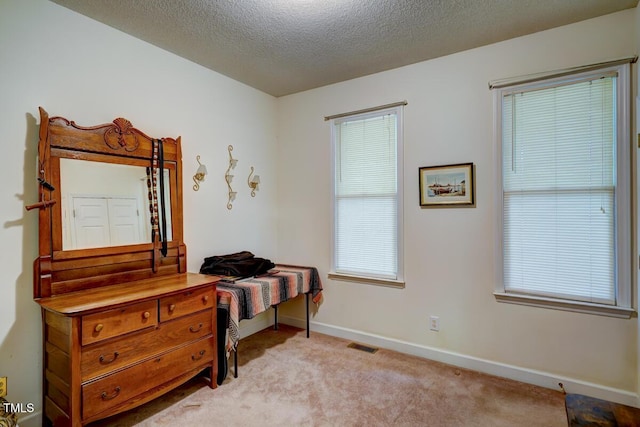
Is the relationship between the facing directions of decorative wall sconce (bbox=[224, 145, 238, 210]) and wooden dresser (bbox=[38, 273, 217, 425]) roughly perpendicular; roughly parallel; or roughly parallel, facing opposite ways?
roughly parallel

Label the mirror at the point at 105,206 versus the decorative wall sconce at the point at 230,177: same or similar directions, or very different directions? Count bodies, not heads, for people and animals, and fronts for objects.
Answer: same or similar directions

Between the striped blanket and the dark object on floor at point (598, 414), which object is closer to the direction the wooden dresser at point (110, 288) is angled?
the dark object on floor

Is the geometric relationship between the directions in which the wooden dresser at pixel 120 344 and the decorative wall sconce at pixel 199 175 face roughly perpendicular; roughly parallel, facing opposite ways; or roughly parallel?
roughly parallel

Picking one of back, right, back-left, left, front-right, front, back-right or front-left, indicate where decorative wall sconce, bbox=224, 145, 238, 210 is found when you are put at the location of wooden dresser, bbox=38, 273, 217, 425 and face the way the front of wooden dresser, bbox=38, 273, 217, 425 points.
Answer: left

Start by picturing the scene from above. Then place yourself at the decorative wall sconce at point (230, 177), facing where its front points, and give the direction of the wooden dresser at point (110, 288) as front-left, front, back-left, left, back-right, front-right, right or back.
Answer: right

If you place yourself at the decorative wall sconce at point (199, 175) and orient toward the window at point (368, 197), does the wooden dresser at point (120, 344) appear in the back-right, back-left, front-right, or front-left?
back-right

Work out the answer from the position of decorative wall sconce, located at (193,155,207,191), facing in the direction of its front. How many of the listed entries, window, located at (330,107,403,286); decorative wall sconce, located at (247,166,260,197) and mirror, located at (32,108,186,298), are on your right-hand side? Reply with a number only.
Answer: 1

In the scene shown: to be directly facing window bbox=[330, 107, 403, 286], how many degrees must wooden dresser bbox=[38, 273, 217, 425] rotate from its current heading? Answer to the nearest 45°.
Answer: approximately 45° to its left

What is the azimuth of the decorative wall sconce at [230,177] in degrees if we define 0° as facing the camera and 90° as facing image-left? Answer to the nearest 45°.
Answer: approximately 315°

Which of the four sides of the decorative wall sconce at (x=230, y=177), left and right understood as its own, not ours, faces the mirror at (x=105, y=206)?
right

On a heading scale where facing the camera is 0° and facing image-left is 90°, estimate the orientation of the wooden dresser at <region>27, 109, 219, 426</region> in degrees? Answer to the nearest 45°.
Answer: approximately 315°

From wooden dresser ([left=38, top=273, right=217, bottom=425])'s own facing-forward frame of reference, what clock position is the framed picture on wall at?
The framed picture on wall is roughly at 11 o'clock from the wooden dresser.

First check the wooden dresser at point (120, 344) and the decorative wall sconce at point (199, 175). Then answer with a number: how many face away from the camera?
0

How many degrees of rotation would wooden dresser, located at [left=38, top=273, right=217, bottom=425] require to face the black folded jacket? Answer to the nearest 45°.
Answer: approximately 90° to its left

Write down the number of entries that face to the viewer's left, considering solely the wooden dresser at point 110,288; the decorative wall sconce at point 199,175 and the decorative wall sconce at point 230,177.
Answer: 0

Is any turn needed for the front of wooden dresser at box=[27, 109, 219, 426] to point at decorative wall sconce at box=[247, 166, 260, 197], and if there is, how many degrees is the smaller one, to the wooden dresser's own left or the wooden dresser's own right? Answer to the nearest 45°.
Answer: approximately 90° to the wooden dresser's own left
